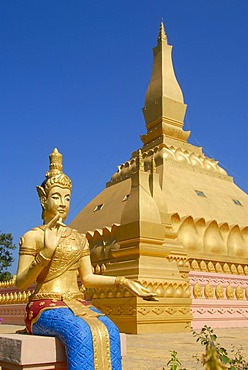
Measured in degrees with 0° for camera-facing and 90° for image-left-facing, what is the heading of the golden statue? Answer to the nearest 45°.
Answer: approximately 315°
